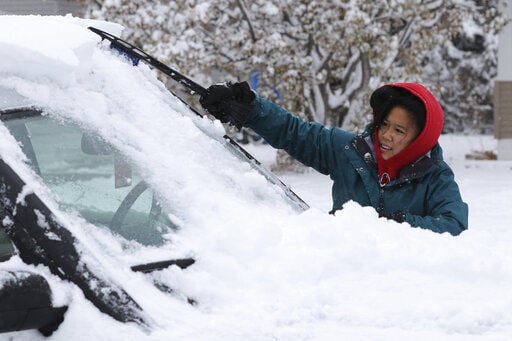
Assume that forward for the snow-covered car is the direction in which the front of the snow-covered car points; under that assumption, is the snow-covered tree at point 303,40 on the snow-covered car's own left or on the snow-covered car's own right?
on the snow-covered car's own left

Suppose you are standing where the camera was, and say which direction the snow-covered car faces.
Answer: facing the viewer and to the right of the viewer

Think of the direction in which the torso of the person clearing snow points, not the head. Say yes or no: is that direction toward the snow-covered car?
yes

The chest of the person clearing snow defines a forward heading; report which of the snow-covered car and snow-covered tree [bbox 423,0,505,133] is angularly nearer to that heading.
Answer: the snow-covered car

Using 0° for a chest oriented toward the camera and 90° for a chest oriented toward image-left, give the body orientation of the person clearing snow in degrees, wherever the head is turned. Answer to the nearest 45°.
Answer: approximately 45°

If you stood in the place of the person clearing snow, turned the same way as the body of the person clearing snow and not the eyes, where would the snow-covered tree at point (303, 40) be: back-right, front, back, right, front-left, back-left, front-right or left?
back-right

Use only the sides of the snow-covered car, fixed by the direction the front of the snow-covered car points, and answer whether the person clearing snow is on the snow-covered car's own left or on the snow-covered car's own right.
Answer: on the snow-covered car's own left

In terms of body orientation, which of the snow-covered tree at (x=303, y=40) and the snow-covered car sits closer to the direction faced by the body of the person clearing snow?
the snow-covered car

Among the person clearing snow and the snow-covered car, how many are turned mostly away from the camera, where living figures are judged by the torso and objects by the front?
0
